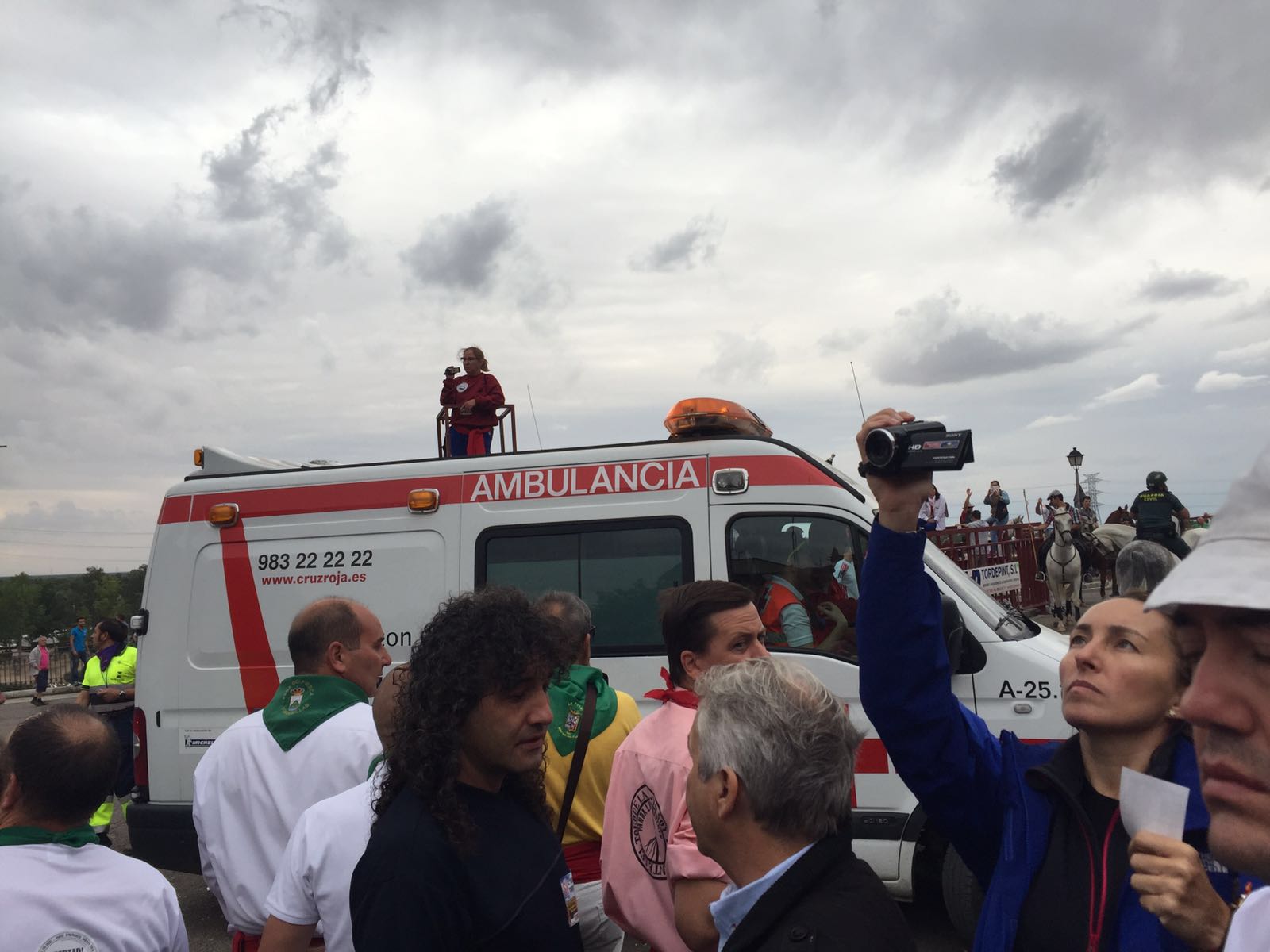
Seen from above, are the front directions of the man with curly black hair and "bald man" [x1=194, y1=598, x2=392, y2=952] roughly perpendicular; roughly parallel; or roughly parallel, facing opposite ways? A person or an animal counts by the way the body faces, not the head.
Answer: roughly perpendicular

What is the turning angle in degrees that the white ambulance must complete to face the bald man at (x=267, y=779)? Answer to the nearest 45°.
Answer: approximately 90° to its right

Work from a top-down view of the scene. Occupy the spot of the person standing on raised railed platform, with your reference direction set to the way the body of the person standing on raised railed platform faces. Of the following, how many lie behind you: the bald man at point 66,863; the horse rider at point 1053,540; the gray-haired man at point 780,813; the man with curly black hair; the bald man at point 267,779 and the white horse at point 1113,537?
2

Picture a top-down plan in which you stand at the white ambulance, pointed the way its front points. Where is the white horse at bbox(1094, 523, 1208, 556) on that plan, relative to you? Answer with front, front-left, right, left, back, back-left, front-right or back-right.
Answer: front-left

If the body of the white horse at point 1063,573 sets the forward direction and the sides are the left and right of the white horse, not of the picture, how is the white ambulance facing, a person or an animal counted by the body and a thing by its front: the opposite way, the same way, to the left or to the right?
to the left

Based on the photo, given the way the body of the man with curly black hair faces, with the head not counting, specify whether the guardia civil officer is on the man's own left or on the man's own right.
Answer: on the man's own left

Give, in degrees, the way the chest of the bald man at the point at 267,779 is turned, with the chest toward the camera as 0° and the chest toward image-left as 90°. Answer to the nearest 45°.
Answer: approximately 225°

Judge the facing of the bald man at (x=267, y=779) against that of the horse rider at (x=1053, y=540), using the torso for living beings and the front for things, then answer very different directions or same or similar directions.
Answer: very different directions

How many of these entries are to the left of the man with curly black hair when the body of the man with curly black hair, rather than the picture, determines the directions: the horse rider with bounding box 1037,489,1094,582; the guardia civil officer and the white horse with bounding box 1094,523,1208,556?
3

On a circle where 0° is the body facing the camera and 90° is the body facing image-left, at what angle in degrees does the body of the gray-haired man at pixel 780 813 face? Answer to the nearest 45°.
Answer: approximately 135°

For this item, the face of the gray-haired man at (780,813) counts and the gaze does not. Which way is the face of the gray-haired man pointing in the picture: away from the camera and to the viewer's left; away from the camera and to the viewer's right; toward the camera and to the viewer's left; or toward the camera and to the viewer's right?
away from the camera and to the viewer's left

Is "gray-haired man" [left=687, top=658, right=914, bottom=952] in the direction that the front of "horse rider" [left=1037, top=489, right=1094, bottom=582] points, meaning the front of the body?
yes

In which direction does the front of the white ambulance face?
to the viewer's right

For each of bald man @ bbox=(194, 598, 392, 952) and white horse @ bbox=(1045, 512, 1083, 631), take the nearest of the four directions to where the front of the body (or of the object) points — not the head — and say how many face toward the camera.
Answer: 1

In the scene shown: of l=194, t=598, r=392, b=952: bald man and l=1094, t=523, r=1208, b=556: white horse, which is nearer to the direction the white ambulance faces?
the white horse
